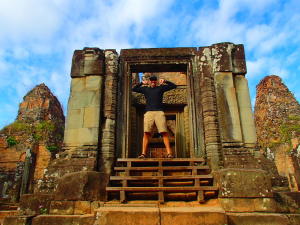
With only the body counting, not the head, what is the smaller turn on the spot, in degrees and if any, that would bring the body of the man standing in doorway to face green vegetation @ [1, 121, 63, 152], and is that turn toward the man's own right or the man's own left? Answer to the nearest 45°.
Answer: approximately 135° to the man's own right

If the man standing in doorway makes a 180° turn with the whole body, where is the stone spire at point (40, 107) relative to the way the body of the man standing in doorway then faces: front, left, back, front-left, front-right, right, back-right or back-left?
front-left

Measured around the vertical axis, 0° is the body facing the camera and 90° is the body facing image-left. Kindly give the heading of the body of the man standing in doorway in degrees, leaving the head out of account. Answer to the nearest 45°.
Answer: approximately 0°
